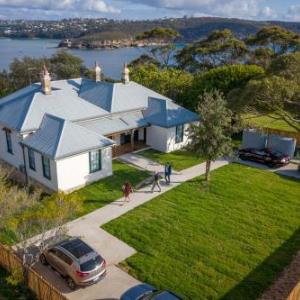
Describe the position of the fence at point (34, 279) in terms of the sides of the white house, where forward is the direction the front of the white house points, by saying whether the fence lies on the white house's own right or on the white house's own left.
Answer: on the white house's own right

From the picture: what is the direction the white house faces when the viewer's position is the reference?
facing the viewer and to the right of the viewer

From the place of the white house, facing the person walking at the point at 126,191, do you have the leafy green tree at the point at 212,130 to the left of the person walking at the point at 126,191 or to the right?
left

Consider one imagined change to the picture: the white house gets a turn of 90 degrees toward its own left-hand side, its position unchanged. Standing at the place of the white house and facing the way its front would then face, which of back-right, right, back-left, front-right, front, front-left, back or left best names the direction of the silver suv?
back-right

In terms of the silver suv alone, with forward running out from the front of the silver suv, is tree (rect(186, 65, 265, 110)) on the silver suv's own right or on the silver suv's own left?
on the silver suv's own right

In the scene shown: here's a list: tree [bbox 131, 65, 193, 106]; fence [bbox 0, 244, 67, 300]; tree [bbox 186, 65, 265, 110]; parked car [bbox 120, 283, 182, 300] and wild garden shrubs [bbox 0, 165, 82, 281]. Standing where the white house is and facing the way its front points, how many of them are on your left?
2

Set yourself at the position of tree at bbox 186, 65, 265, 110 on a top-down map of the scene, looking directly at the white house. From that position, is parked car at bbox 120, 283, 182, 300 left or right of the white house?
left

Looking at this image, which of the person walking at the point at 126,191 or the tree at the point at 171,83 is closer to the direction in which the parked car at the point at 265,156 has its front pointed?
the person walking

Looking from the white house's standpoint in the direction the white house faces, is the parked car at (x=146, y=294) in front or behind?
in front

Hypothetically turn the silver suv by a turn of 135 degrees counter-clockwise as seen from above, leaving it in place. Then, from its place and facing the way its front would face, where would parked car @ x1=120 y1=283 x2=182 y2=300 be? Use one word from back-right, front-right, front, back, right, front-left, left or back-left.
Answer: front-left
